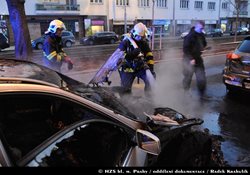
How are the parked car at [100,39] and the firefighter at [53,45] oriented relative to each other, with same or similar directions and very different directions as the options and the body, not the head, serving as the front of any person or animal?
very different directions

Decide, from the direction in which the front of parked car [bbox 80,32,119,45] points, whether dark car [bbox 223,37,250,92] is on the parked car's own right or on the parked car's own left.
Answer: on the parked car's own left

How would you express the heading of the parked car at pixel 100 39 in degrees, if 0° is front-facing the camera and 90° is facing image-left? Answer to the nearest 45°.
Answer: approximately 90°

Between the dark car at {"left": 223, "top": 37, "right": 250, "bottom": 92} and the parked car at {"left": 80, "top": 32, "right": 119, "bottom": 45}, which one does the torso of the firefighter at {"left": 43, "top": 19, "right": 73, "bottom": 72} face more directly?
the dark car

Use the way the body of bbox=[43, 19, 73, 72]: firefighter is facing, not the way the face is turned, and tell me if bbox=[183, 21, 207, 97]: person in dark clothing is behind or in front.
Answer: in front

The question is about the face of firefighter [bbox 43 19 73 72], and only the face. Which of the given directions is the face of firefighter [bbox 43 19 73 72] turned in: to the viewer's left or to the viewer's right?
to the viewer's right

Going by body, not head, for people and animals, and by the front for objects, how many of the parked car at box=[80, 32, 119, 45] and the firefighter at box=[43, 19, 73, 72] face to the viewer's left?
1

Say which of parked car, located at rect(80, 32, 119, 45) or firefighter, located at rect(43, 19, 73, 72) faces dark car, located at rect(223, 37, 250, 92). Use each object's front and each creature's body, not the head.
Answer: the firefighter

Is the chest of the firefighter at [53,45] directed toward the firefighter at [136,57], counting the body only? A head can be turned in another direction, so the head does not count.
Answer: yes

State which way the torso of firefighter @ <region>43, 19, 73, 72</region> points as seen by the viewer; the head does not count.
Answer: to the viewer's right

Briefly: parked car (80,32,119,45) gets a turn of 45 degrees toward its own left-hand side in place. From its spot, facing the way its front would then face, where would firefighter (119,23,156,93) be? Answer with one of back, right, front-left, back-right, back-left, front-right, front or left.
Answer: front-left

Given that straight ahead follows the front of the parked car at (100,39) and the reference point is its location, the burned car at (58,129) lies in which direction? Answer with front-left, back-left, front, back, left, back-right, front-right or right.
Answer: left

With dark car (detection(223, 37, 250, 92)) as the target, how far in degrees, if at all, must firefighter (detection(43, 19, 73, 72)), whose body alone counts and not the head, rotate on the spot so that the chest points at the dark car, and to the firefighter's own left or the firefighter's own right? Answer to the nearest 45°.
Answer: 0° — they already face it
